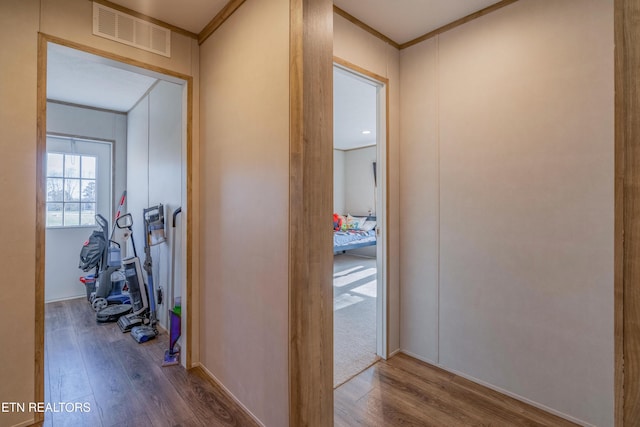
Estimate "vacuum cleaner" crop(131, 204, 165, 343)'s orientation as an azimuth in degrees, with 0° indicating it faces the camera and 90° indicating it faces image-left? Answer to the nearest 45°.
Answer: approximately 45°

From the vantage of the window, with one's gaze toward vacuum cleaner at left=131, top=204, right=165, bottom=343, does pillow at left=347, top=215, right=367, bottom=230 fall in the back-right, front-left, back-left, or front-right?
front-left

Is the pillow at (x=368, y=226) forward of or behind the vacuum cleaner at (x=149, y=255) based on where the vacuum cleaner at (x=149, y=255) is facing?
behind

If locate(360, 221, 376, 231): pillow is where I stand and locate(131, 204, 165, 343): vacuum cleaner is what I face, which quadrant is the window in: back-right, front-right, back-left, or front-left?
front-right

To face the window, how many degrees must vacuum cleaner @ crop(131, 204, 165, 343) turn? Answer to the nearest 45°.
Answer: approximately 90° to its right

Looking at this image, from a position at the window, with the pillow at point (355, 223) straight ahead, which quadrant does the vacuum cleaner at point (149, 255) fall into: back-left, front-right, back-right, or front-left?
front-right

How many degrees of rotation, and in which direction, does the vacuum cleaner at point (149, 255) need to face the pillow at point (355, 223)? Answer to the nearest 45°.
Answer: approximately 180°
